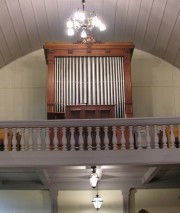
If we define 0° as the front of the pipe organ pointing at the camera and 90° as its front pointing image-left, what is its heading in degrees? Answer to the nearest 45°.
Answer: approximately 0°

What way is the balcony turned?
toward the camera
